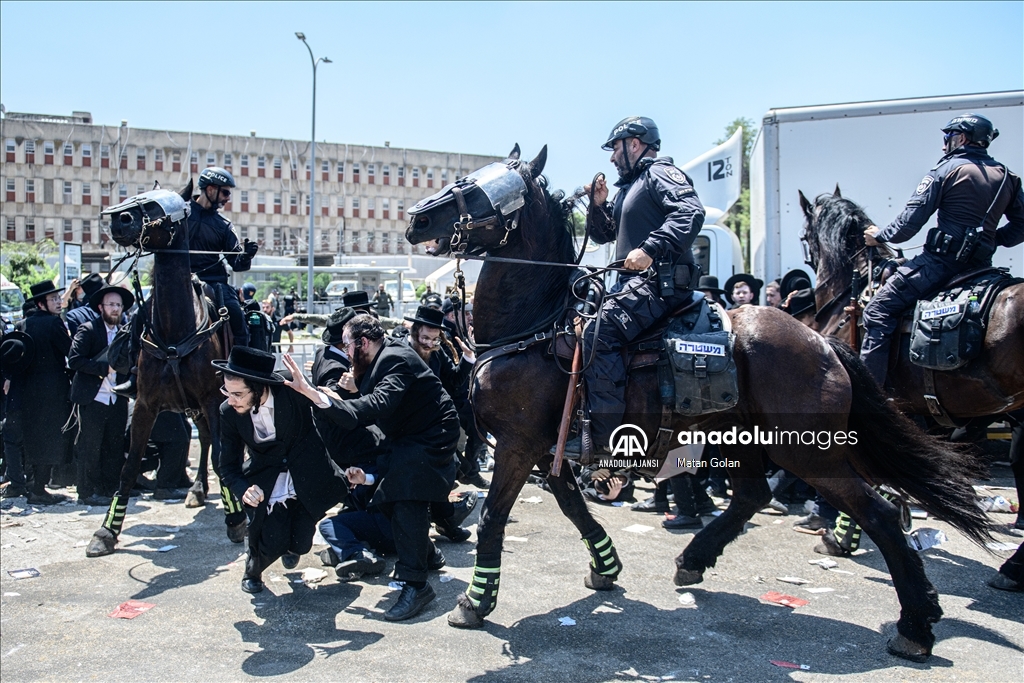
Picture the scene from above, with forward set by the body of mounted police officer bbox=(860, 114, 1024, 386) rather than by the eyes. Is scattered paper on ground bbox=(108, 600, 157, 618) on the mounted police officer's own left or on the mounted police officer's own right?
on the mounted police officer's own left

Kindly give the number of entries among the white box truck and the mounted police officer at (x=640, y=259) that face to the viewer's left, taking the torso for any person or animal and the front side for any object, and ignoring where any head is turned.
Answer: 2

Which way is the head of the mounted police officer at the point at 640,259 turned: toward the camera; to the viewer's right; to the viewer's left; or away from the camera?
to the viewer's left

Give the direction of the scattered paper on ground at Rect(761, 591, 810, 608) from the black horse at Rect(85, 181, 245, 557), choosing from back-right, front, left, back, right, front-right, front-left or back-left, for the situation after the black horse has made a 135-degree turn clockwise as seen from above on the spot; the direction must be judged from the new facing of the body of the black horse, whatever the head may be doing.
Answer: back-right

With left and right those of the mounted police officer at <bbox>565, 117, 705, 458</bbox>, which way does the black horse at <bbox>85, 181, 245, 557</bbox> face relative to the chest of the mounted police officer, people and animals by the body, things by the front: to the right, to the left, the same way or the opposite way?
to the left

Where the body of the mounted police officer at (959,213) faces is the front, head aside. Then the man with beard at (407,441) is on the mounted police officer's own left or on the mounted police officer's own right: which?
on the mounted police officer's own left

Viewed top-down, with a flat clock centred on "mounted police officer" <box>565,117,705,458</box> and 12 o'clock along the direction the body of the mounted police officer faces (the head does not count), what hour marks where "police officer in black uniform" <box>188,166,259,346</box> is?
The police officer in black uniform is roughly at 1 o'clock from the mounted police officer.

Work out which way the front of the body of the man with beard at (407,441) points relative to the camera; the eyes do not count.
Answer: to the viewer's left

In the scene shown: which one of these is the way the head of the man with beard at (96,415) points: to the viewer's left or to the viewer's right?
to the viewer's right

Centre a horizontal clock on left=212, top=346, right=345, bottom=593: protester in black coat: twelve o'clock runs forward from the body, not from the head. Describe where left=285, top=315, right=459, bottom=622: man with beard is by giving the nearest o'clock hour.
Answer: The man with beard is roughly at 8 o'clock from the protester in black coat.

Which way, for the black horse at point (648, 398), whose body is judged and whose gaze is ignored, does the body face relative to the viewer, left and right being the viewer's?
facing to the left of the viewer

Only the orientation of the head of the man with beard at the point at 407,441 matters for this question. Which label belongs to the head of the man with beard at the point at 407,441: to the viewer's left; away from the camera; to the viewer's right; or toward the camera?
to the viewer's left

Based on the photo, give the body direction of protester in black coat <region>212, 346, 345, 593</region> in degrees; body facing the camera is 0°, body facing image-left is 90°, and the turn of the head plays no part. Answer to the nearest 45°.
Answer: approximately 45°
